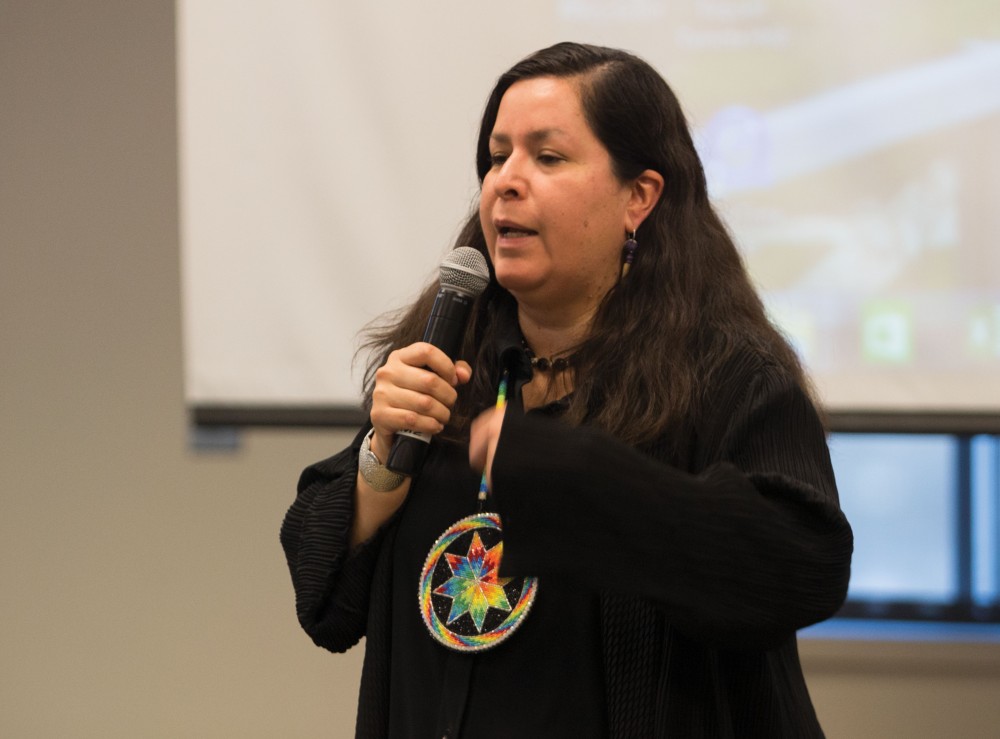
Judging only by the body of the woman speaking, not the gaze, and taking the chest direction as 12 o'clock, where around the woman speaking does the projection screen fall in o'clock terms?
The projection screen is roughly at 5 o'clock from the woman speaking.

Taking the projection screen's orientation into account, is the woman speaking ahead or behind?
ahead

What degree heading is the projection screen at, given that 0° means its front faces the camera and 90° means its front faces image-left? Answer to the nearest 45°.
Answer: approximately 0°

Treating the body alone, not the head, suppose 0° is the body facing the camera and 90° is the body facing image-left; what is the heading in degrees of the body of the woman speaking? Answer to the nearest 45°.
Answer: approximately 45°

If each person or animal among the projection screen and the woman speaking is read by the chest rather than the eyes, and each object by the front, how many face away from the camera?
0
